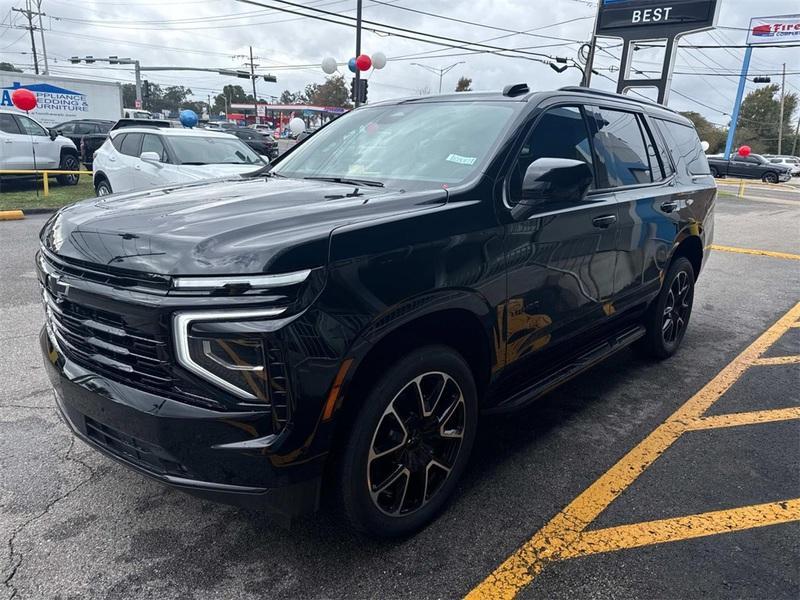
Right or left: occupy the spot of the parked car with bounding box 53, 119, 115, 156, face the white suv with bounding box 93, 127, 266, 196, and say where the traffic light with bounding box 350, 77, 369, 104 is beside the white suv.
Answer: left

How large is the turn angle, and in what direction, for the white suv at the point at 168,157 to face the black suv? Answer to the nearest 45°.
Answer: approximately 45° to its right

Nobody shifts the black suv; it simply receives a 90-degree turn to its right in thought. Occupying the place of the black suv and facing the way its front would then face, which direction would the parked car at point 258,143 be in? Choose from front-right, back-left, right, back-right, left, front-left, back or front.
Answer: front-right

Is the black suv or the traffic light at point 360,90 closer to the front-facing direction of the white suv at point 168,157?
the black suv

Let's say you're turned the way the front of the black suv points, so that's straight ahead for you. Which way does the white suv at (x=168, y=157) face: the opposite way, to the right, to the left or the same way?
to the left

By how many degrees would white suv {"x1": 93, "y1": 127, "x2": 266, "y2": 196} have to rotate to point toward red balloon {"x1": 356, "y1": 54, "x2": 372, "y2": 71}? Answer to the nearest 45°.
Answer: approximately 90° to its left

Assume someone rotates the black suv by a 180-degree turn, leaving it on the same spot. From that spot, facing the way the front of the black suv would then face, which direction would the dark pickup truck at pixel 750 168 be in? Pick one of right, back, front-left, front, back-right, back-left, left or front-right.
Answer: front

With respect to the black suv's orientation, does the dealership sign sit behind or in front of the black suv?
behind

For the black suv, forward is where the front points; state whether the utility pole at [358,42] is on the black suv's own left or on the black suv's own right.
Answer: on the black suv's own right

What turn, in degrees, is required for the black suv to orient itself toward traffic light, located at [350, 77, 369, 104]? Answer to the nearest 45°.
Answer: approximately 135° to its right

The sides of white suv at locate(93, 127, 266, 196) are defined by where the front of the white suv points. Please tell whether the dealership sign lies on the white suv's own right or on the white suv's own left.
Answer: on the white suv's own left

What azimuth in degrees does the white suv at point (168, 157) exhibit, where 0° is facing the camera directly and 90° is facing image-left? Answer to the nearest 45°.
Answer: approximately 315°

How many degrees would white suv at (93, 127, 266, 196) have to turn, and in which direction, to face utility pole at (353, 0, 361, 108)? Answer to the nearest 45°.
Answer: approximately 90° to its left

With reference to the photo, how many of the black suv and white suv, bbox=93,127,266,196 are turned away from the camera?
0
